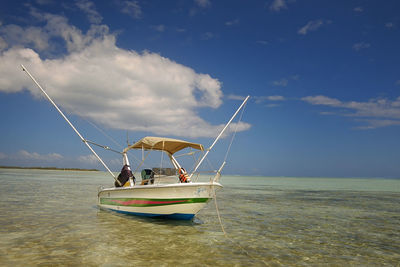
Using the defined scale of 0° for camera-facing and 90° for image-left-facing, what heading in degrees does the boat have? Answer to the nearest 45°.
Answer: approximately 315°
